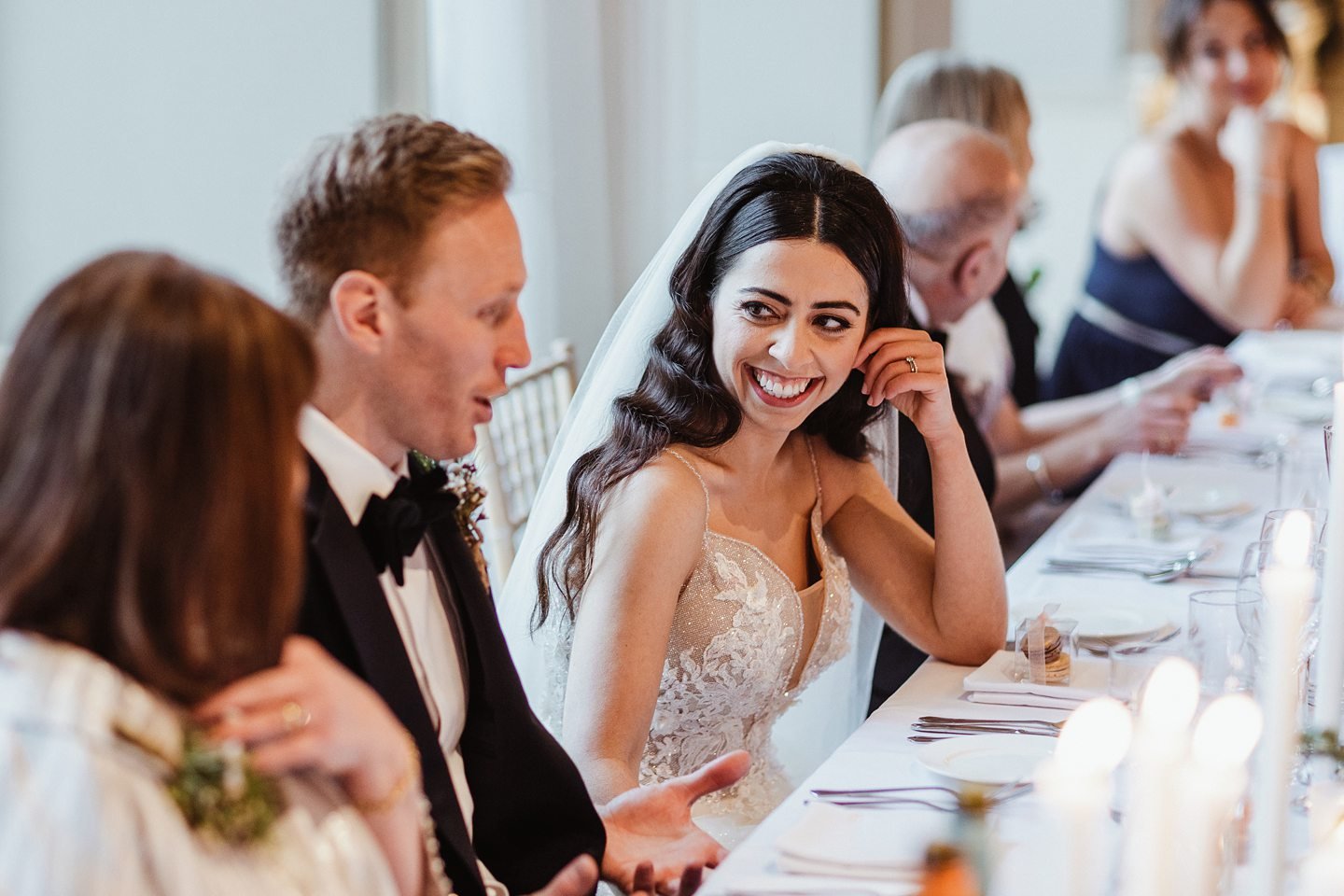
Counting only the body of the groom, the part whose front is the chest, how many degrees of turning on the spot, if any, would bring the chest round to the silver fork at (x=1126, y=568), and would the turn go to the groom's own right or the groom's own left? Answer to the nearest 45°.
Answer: approximately 90° to the groom's own left

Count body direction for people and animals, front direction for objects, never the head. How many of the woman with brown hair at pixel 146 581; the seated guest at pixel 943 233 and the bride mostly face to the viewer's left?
0

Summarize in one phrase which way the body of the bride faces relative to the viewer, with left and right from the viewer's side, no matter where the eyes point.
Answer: facing the viewer and to the right of the viewer

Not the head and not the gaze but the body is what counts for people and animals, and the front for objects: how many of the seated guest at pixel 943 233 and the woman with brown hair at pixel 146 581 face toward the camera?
0

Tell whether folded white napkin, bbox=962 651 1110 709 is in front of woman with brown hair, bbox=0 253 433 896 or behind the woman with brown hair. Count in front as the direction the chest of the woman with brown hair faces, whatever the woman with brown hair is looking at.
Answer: in front

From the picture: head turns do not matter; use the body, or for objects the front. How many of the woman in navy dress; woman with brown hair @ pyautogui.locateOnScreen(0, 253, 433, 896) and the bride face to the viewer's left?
0

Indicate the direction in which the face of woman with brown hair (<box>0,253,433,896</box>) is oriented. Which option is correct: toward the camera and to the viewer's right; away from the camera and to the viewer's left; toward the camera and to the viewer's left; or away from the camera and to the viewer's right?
away from the camera and to the viewer's right

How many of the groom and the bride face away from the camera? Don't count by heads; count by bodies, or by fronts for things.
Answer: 0

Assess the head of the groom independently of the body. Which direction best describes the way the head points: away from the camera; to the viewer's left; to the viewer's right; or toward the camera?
to the viewer's right

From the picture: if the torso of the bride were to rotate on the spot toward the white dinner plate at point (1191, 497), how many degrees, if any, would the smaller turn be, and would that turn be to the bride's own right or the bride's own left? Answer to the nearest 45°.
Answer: approximately 90° to the bride's own left

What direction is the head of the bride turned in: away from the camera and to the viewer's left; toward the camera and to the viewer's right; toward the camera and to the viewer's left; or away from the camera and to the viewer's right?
toward the camera and to the viewer's left

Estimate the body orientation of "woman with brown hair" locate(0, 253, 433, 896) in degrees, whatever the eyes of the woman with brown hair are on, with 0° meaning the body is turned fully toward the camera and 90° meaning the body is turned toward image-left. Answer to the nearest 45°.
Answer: approximately 225°
